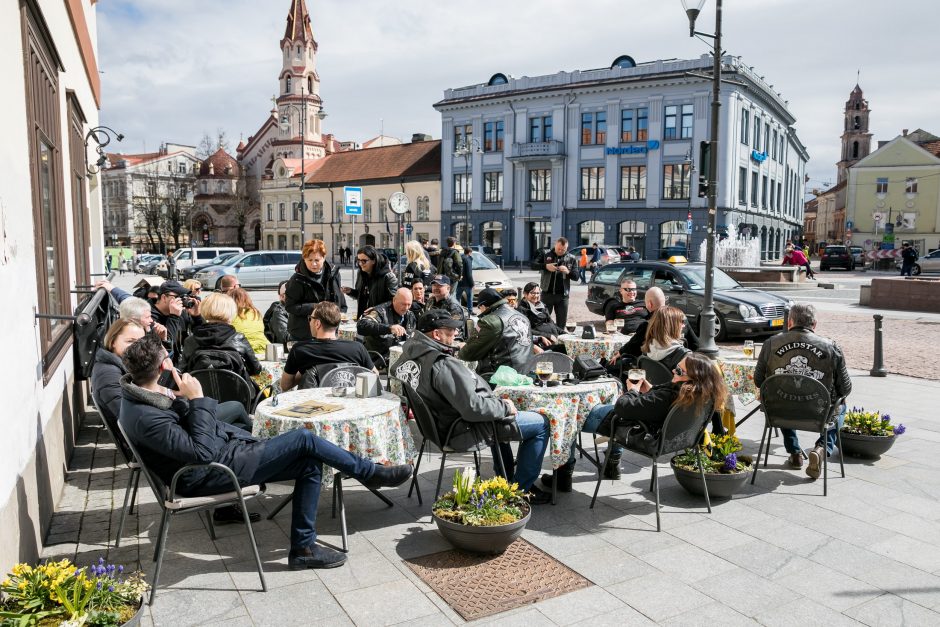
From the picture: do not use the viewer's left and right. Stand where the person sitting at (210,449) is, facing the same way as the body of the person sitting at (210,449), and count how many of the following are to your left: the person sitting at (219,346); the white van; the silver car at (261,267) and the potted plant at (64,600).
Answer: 3

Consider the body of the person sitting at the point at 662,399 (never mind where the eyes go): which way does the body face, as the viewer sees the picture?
to the viewer's left

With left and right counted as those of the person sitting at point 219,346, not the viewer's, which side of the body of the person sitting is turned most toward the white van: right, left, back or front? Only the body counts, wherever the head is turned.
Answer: front

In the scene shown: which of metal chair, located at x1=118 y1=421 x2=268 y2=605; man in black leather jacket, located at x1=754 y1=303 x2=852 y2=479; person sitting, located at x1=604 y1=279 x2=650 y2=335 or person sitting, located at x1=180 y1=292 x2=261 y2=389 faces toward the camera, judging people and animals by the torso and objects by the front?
person sitting, located at x1=604 y1=279 x2=650 y2=335

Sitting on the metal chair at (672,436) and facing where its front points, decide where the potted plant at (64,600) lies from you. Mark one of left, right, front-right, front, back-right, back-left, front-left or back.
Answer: left

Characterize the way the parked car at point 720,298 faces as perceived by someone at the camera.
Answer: facing the viewer and to the right of the viewer

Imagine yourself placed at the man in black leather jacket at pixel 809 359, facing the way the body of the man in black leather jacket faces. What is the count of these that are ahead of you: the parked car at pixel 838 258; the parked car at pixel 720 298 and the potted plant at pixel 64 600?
2

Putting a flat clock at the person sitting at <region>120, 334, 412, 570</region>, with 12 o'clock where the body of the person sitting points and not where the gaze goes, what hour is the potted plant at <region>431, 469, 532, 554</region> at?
The potted plant is roughly at 12 o'clock from the person sitting.

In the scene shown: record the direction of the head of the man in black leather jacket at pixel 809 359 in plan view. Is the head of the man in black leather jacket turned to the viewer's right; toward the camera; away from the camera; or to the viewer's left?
away from the camera

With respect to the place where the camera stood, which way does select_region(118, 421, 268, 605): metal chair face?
facing to the right of the viewer

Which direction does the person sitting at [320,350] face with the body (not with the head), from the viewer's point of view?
away from the camera

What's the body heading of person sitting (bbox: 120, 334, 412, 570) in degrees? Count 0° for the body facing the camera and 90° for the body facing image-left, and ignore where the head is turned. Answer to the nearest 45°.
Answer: approximately 270°

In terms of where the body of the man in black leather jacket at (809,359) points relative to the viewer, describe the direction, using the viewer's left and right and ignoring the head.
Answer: facing away from the viewer

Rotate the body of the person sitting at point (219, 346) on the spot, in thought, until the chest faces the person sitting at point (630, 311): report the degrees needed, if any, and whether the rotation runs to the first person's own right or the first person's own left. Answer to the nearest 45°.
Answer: approximately 90° to the first person's own right

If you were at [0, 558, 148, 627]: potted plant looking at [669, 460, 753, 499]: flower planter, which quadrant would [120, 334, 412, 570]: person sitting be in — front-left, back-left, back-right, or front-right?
front-left

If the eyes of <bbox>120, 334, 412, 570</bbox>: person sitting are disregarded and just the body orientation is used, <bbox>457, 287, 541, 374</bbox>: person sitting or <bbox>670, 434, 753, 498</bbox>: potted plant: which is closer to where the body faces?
the potted plant

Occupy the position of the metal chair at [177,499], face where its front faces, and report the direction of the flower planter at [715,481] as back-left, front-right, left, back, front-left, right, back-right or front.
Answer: front

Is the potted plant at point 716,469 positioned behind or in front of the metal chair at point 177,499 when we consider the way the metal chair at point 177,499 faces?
in front

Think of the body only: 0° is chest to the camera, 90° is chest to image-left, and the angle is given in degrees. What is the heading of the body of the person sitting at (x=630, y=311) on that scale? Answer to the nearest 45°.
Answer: approximately 0°

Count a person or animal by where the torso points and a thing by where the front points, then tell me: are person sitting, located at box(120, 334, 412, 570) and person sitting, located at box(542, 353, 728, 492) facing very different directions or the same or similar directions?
very different directions
